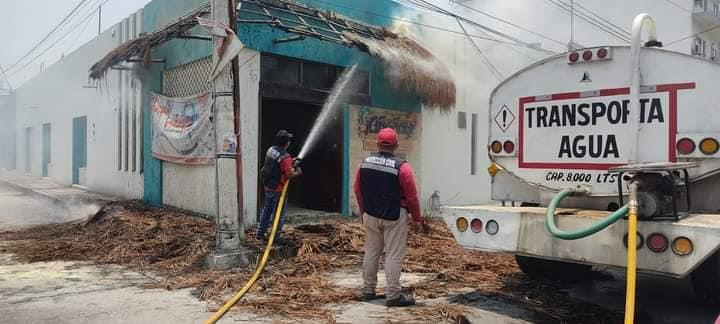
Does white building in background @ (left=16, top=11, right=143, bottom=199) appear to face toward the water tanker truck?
no

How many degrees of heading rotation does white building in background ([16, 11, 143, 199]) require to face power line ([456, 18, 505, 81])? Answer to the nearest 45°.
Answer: approximately 90° to its left

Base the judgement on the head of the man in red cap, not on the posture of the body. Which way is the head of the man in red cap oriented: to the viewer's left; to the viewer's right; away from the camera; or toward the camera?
away from the camera

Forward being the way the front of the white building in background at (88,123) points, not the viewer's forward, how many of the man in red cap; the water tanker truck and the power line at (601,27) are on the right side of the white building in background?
0

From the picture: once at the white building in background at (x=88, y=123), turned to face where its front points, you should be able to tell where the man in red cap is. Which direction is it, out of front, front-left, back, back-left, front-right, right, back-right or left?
front-left

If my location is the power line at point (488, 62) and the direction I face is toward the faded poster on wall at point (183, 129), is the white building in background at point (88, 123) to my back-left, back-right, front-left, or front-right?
front-right

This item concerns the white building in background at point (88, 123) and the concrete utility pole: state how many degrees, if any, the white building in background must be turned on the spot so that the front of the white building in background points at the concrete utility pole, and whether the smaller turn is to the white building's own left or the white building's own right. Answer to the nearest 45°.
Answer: approximately 45° to the white building's own left

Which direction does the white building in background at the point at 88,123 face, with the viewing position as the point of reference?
facing the viewer and to the left of the viewer
